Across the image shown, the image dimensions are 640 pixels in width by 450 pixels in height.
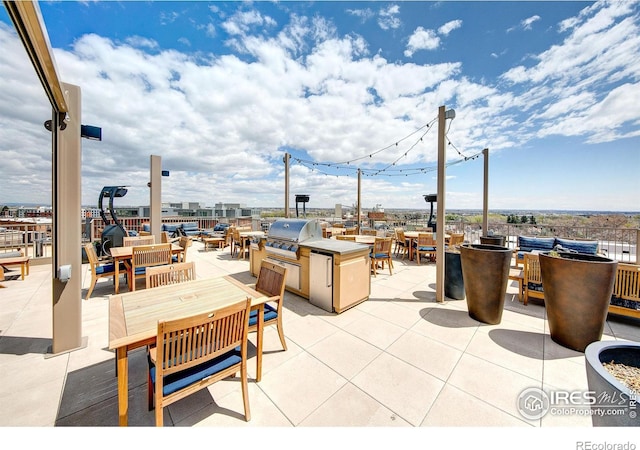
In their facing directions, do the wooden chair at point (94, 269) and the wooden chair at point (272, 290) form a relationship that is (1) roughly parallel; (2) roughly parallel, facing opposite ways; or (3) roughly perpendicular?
roughly parallel, facing opposite ways

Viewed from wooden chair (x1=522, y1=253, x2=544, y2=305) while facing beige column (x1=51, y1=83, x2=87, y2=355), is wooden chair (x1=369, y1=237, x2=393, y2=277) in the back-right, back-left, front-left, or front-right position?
front-right

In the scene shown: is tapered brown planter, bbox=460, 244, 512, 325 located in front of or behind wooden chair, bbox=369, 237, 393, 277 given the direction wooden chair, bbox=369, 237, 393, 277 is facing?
behind

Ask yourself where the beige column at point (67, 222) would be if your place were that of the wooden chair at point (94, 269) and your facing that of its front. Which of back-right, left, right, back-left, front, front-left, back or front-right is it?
right

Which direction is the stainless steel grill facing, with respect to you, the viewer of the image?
facing the viewer and to the left of the viewer

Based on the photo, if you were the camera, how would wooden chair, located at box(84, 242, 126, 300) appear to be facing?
facing to the right of the viewer

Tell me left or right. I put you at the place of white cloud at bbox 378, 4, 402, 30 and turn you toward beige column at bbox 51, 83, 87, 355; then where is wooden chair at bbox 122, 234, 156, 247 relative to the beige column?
right

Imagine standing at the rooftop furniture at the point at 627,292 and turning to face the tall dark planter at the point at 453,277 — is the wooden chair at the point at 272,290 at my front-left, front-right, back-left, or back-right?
front-left

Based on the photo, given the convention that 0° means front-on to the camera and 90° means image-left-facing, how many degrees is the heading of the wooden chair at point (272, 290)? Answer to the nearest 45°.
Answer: approximately 45°

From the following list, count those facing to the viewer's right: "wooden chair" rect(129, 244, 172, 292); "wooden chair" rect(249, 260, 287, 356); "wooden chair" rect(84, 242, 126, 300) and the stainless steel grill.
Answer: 1
